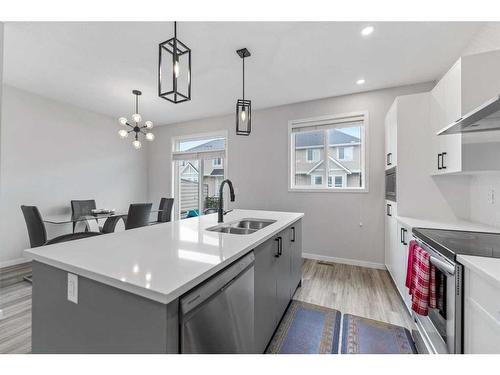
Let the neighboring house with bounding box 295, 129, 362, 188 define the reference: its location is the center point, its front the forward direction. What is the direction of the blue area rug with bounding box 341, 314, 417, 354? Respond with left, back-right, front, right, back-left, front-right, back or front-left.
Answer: front

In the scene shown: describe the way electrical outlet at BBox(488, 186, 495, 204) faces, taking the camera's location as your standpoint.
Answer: facing the viewer and to the left of the viewer

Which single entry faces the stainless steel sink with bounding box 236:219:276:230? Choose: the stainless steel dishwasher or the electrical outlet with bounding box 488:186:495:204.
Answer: the electrical outlet

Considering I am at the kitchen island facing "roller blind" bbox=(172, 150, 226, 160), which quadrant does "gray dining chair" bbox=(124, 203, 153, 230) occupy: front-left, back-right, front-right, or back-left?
front-left

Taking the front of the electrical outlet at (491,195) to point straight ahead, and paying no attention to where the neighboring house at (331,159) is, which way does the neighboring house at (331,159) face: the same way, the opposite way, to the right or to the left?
to the left

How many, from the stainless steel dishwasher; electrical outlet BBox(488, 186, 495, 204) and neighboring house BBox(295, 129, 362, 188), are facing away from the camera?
0

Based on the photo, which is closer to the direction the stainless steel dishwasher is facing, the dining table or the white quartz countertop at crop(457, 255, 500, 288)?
the white quartz countertop

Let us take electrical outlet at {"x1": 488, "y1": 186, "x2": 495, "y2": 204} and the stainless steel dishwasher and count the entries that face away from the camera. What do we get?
0

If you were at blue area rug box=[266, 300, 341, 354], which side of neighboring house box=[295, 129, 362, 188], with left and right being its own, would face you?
front

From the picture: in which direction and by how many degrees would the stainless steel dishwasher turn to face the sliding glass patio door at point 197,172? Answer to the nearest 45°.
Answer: approximately 135° to its left

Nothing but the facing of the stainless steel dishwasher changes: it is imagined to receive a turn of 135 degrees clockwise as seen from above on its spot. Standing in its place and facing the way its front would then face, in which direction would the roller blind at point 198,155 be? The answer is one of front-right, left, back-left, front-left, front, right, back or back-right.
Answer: right

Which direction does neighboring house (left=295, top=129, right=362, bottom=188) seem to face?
toward the camera

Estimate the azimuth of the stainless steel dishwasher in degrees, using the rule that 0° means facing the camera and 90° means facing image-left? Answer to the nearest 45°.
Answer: approximately 315°
